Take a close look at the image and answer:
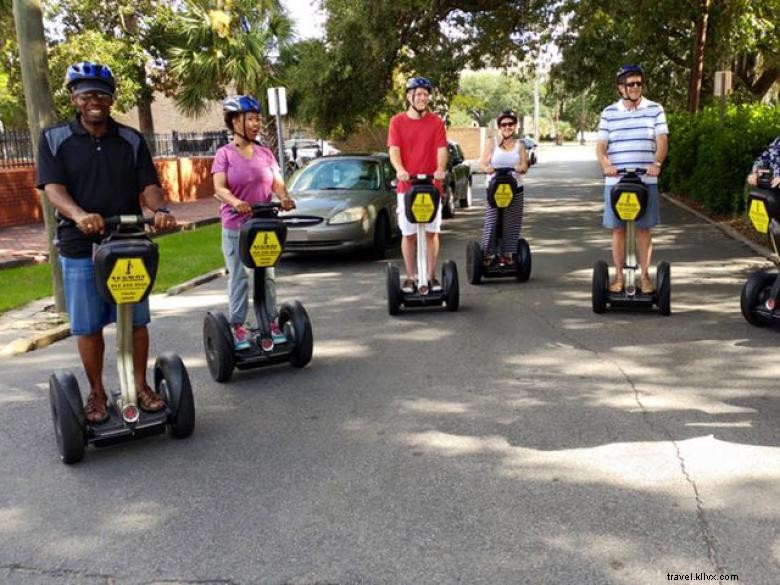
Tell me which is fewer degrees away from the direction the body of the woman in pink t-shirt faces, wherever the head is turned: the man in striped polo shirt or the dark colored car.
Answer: the man in striped polo shirt

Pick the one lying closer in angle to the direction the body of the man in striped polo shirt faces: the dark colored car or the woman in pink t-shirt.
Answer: the woman in pink t-shirt

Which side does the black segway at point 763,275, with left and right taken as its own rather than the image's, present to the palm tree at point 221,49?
right

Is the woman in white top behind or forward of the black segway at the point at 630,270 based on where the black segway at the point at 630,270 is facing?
behind

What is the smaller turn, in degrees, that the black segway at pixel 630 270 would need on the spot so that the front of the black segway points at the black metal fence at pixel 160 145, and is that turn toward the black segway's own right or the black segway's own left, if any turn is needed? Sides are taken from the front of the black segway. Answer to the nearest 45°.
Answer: approximately 135° to the black segway's own right

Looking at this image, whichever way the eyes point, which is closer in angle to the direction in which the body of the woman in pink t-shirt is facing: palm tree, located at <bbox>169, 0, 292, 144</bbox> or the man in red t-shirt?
the man in red t-shirt

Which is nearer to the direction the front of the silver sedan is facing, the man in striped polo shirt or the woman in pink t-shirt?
the woman in pink t-shirt
